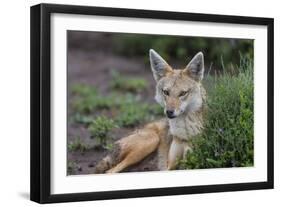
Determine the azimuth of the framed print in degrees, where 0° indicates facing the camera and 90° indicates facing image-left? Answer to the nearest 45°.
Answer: approximately 315°
